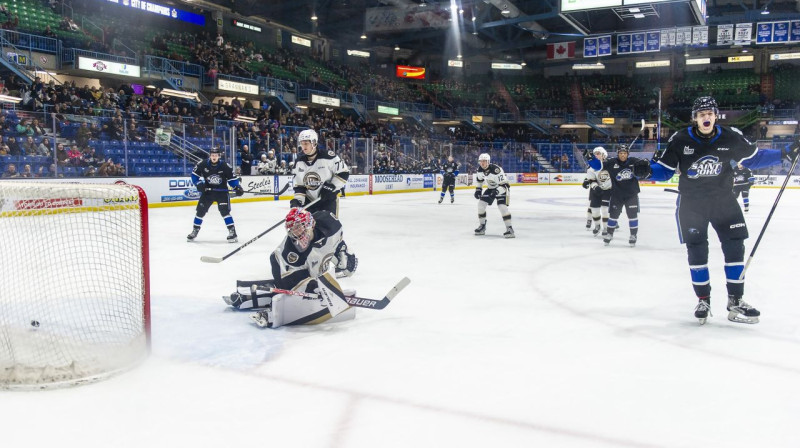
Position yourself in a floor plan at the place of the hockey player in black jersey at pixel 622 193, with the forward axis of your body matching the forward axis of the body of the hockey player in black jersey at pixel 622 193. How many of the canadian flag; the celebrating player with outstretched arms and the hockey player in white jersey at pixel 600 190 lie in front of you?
1

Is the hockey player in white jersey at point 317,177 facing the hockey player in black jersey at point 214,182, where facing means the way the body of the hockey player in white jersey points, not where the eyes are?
no

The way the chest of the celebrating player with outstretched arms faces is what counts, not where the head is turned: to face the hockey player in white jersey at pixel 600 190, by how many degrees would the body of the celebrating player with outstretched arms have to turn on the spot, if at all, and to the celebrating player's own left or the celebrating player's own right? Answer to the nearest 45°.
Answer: approximately 180°

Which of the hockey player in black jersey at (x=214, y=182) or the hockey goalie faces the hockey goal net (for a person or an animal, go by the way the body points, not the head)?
the hockey player in black jersey

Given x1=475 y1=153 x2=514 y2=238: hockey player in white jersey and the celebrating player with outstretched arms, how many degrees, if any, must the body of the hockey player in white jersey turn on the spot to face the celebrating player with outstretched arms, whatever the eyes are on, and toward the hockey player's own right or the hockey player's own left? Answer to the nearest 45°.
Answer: approximately 45° to the hockey player's own left

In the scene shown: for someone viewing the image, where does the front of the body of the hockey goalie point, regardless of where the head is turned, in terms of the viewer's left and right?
facing the viewer and to the right of the viewer

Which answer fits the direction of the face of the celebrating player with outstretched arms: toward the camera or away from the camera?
toward the camera

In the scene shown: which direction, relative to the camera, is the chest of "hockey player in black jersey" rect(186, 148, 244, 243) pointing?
toward the camera

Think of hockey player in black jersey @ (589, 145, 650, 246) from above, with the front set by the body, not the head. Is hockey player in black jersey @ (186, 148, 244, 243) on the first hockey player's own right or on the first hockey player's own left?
on the first hockey player's own right

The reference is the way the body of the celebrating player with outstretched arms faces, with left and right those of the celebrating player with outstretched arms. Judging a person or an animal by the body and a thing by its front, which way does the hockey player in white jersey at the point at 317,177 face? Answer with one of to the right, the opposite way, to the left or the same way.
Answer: the same way

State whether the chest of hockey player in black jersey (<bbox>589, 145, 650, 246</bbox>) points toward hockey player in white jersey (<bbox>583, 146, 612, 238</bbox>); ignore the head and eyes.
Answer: no

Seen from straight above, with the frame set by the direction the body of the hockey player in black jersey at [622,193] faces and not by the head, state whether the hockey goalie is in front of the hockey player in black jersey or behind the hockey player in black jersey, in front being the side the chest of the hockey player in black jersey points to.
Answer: in front

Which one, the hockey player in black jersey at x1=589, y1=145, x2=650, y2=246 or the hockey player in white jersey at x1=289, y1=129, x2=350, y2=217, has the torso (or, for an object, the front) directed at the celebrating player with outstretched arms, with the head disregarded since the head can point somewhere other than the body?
the hockey player in black jersey

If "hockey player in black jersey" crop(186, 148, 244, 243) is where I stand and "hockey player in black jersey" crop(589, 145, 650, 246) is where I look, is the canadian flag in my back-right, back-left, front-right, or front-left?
front-left

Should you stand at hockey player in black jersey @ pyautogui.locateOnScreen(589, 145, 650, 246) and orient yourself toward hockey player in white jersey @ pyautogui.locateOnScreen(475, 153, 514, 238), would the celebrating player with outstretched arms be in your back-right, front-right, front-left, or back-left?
back-left

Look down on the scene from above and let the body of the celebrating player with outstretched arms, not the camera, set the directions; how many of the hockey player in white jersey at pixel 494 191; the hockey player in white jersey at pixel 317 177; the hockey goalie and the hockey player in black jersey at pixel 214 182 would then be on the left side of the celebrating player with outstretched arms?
0

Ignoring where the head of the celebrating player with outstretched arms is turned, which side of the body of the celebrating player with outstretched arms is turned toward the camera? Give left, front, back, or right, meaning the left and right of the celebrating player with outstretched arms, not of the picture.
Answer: front

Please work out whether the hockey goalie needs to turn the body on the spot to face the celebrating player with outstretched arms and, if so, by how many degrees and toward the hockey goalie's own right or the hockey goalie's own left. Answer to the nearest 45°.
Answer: approximately 45° to the hockey goalie's own left

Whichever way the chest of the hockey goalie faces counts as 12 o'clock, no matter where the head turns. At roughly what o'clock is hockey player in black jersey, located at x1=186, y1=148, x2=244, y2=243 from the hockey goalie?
The hockey player in black jersey is roughly at 7 o'clock from the hockey goalie.
